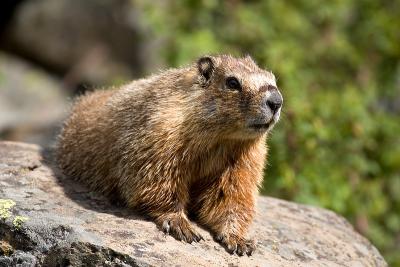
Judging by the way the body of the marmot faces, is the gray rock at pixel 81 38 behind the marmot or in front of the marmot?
behind

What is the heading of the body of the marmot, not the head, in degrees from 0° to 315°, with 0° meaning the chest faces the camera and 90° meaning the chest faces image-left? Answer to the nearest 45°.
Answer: approximately 315°
